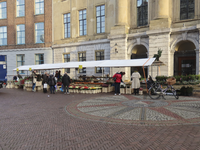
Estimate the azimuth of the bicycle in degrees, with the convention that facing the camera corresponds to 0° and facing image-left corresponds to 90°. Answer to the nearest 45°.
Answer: approximately 270°
